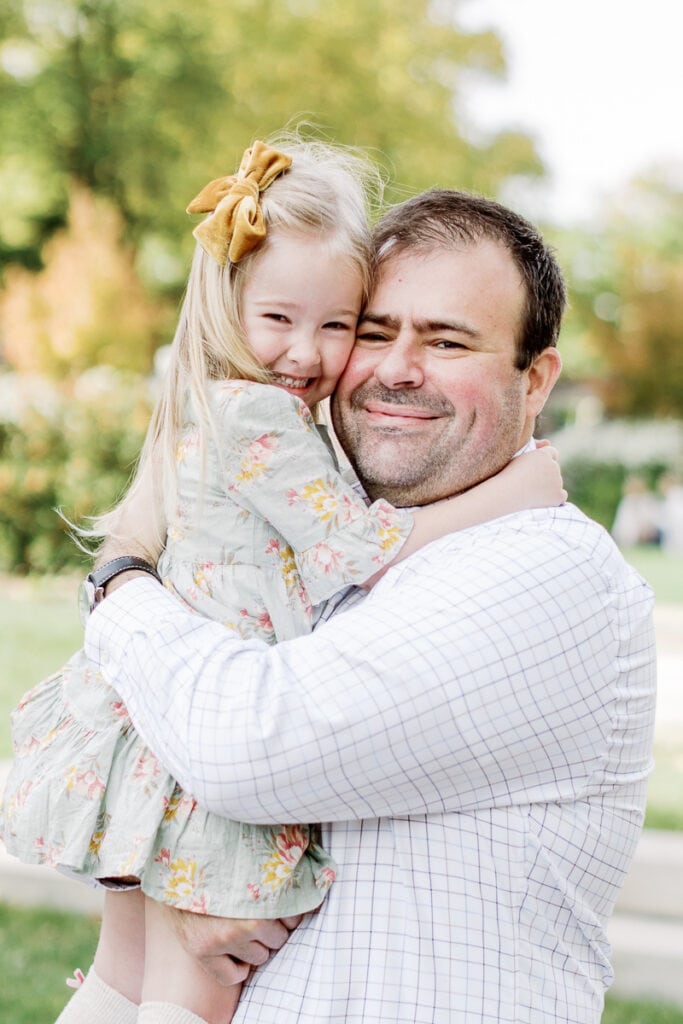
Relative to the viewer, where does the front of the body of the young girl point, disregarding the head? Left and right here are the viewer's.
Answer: facing to the right of the viewer

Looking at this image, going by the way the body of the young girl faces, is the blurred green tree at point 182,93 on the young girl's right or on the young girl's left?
on the young girl's left

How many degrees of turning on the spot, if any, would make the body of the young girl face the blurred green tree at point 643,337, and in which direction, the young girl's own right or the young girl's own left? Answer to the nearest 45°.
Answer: approximately 90° to the young girl's own left

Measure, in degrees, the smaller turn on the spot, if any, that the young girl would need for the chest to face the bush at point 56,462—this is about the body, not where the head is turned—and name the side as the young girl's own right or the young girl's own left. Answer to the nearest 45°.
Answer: approximately 90° to the young girl's own left

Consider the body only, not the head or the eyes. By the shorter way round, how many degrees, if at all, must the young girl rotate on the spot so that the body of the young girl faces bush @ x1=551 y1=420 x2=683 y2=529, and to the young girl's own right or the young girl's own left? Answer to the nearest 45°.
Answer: approximately 90° to the young girl's own left
